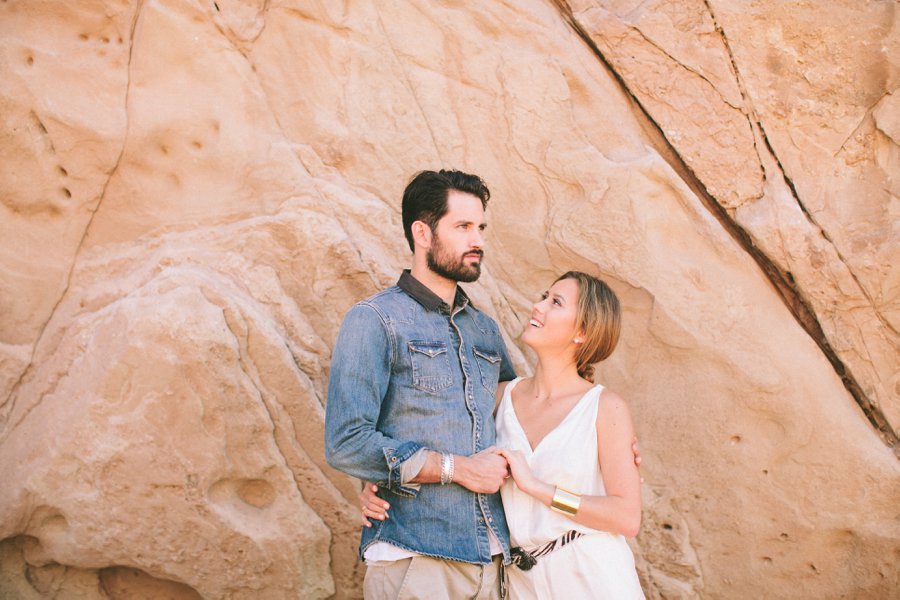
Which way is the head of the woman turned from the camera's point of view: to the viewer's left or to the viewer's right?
to the viewer's left

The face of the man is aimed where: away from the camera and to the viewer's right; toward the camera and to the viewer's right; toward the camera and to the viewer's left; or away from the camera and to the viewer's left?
toward the camera and to the viewer's right

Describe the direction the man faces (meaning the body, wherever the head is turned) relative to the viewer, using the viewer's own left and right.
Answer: facing the viewer and to the right of the viewer

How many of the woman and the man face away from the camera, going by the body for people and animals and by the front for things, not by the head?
0

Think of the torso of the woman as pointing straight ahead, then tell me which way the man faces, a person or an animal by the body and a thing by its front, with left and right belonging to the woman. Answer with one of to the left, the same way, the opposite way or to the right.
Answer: to the left
